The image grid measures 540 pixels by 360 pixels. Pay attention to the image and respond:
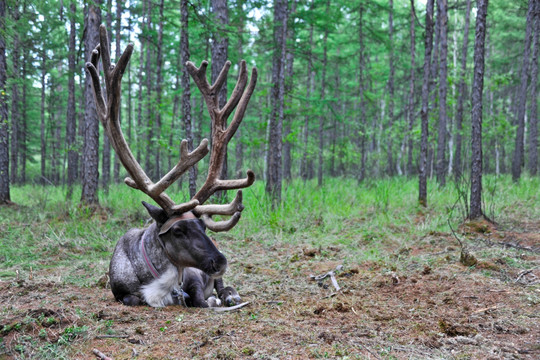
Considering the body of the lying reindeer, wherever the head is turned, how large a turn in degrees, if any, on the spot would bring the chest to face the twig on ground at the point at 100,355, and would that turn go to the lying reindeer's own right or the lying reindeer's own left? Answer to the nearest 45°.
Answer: approximately 45° to the lying reindeer's own right

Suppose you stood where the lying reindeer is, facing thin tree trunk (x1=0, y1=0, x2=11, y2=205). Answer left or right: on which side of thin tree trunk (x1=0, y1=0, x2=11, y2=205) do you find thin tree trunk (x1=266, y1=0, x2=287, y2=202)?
right

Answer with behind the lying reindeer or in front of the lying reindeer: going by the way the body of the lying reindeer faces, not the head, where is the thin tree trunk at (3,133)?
behind

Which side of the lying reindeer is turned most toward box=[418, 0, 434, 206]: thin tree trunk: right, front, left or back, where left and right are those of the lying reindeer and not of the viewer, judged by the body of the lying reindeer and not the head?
left

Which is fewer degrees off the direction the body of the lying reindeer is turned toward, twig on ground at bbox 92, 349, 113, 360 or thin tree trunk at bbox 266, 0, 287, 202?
the twig on ground

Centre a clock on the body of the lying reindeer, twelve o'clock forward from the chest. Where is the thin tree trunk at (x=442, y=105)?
The thin tree trunk is roughly at 9 o'clock from the lying reindeer.

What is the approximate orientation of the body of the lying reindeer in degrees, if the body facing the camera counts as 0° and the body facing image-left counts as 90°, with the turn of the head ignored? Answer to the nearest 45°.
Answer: approximately 315°

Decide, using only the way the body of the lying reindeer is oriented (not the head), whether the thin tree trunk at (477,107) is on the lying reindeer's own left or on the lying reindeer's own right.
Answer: on the lying reindeer's own left
